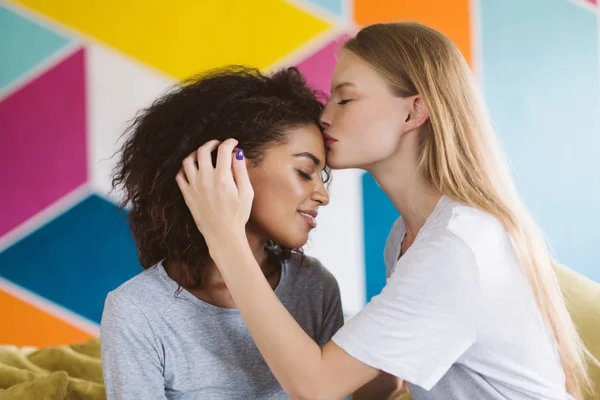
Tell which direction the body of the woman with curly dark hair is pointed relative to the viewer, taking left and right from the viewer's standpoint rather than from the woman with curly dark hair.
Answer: facing the viewer and to the right of the viewer

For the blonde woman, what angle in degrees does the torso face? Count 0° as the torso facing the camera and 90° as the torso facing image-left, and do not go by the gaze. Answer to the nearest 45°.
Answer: approximately 90°

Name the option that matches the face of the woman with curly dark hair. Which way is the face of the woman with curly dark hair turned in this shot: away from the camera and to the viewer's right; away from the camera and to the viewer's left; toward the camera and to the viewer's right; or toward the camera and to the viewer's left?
toward the camera and to the viewer's right
